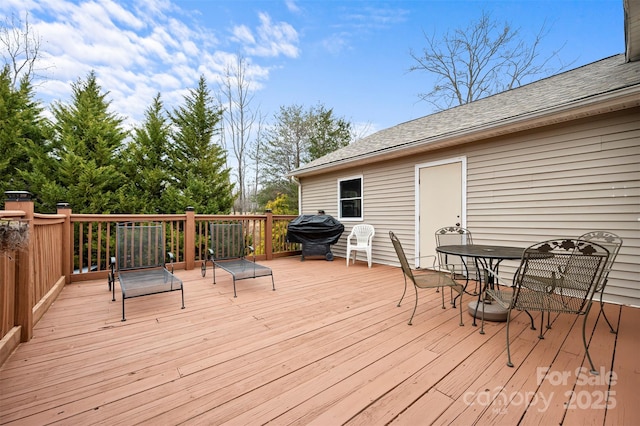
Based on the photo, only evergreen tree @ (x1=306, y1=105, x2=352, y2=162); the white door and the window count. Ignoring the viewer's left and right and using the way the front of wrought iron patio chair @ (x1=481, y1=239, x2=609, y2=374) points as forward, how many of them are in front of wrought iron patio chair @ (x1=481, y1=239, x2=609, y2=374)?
3

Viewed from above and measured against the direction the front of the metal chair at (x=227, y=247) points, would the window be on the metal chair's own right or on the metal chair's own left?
on the metal chair's own left

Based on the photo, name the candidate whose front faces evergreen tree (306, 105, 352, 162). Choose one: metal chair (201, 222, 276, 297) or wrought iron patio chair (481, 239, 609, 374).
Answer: the wrought iron patio chair

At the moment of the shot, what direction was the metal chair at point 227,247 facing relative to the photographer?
facing the viewer and to the right of the viewer

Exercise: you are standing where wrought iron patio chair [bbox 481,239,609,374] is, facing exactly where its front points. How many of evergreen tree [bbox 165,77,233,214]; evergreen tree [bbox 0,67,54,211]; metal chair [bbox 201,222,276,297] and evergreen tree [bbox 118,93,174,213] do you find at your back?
0

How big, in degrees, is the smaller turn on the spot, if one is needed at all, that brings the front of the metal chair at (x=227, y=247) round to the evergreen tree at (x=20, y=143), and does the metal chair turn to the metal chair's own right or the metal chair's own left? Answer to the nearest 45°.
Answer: approximately 180°

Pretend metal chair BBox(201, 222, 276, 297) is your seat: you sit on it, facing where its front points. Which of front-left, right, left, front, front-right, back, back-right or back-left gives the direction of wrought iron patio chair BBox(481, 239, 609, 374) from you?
front

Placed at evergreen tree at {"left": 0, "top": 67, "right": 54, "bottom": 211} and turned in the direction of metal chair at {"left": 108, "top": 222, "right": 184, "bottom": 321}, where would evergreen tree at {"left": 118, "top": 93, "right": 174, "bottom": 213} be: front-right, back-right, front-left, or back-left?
front-left

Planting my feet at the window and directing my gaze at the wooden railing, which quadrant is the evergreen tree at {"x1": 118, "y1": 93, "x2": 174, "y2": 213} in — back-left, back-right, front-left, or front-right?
front-right

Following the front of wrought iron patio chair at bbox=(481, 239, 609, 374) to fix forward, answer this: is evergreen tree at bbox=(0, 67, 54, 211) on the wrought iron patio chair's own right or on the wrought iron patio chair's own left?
on the wrought iron patio chair's own left

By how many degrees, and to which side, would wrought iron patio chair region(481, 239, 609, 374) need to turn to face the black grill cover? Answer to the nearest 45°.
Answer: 0° — it already faces it

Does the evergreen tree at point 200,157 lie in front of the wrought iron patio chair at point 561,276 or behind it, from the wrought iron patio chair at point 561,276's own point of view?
in front

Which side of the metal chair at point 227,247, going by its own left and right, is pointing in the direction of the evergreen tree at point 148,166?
back

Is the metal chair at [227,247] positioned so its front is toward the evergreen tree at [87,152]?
no

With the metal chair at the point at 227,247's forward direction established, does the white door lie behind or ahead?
ahead

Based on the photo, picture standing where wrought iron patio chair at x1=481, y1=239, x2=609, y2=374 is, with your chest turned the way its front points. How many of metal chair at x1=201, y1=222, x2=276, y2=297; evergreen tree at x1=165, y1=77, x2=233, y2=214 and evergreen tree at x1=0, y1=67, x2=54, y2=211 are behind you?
0

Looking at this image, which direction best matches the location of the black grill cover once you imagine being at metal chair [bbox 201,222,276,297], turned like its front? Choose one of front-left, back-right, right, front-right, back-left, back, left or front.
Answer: left

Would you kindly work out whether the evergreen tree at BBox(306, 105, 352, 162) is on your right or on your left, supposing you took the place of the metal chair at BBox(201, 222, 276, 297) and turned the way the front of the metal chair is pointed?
on your left

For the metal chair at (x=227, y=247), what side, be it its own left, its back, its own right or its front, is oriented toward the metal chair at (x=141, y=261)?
right

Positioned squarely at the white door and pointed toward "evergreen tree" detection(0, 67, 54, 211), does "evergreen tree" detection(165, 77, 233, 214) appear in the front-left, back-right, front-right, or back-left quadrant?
front-right

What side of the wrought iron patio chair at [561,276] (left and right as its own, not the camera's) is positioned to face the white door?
front
